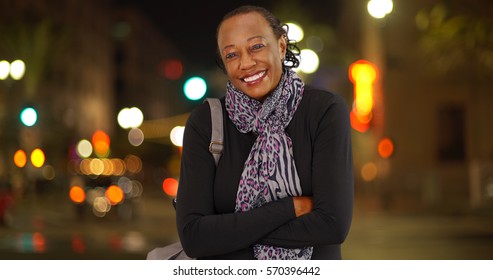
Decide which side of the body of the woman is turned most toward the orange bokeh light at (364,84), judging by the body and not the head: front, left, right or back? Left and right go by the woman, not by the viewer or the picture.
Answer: back

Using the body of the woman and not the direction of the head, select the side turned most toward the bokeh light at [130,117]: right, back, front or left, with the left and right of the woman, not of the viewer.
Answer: back

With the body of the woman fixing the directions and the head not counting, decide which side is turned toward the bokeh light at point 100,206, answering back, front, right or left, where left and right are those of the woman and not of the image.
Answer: back

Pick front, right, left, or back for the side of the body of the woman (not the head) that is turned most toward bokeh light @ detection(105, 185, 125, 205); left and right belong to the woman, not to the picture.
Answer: back

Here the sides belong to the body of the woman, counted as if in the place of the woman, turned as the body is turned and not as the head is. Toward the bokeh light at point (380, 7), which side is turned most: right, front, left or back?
back

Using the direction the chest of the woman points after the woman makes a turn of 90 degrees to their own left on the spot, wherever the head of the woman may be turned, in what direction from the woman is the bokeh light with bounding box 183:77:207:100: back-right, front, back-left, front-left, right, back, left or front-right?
left

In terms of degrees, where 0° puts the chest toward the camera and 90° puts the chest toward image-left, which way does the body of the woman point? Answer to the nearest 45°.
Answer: approximately 0°
